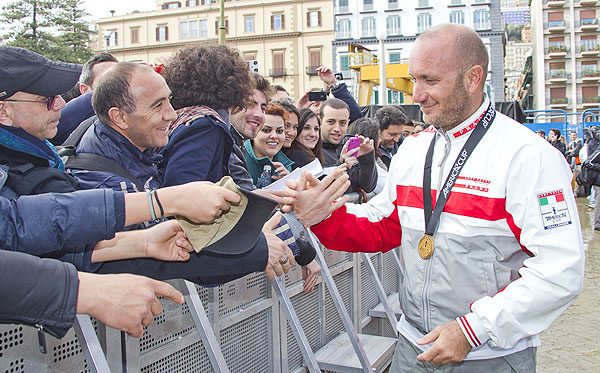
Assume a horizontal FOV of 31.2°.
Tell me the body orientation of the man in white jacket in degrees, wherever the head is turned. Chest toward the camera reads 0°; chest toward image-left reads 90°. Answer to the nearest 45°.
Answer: approximately 45°

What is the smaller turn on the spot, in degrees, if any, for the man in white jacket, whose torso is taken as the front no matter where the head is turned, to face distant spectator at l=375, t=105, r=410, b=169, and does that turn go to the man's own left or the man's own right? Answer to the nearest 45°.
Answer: approximately 135° to the man's own right

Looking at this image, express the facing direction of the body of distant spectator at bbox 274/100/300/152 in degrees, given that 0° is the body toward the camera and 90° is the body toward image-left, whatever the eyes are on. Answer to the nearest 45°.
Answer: approximately 315°

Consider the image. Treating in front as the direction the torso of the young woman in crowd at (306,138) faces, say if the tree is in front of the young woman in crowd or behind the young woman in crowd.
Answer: behind

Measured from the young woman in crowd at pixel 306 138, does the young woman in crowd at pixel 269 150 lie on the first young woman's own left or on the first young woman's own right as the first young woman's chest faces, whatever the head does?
on the first young woman's own right

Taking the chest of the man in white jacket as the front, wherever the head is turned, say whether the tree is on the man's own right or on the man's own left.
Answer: on the man's own right
